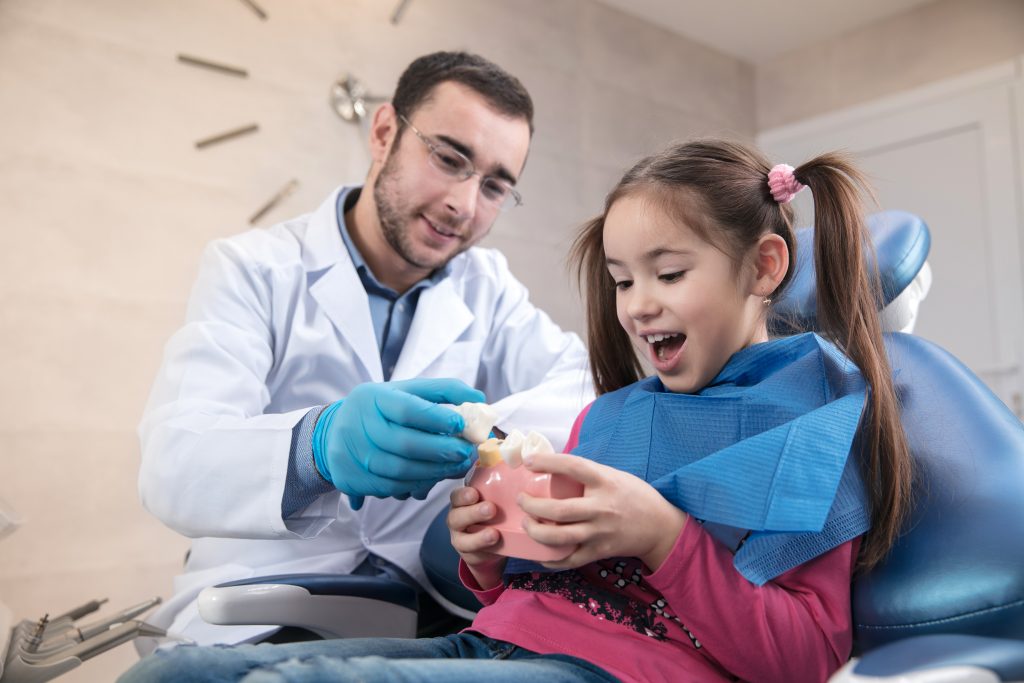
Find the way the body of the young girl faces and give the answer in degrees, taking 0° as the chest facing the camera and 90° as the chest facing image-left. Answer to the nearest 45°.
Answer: approximately 45°

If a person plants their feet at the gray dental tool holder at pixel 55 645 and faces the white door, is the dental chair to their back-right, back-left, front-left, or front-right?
front-right

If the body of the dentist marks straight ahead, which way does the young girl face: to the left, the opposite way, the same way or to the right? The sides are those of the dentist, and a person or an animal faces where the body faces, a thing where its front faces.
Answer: to the right

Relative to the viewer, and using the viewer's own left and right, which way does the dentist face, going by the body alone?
facing the viewer and to the right of the viewer

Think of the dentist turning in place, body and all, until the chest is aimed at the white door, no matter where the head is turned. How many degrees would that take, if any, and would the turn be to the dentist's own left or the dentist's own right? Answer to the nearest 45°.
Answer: approximately 90° to the dentist's own left

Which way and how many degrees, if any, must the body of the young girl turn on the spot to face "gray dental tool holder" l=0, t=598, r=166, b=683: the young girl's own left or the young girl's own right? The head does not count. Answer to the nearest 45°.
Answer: approximately 45° to the young girl's own right

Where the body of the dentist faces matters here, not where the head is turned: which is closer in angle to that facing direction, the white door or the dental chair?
the dental chair

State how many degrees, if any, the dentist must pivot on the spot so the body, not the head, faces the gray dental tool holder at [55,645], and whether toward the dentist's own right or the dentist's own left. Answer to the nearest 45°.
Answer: approximately 90° to the dentist's own right

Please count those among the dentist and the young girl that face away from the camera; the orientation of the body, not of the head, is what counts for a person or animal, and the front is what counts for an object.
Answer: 0

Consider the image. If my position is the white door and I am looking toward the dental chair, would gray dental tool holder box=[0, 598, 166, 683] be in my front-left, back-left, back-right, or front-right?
front-right

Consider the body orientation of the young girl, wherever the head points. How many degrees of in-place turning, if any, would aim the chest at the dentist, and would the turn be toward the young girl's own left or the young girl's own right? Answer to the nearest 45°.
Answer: approximately 90° to the young girl's own right
